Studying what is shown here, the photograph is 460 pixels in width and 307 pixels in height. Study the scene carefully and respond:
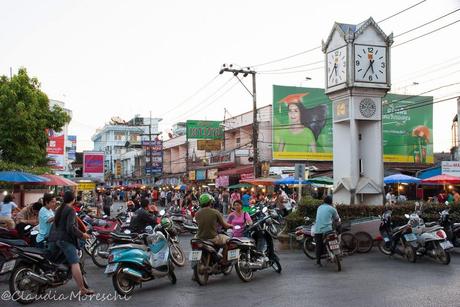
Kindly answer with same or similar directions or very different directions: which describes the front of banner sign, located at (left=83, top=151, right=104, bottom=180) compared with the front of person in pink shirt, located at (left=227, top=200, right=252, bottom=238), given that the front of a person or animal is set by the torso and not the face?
same or similar directions

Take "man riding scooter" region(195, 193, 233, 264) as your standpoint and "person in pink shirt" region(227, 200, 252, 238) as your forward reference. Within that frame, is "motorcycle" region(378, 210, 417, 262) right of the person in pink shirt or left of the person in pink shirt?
right

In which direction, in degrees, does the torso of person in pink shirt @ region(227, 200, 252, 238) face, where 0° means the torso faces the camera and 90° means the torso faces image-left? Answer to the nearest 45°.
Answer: approximately 0°

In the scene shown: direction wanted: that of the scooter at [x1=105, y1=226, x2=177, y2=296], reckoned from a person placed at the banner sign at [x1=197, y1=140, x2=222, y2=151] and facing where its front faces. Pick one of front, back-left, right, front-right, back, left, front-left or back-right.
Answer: front

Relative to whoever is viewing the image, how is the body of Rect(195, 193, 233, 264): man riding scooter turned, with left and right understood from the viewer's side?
facing away from the viewer and to the right of the viewer

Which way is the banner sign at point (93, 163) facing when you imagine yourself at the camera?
facing the viewer

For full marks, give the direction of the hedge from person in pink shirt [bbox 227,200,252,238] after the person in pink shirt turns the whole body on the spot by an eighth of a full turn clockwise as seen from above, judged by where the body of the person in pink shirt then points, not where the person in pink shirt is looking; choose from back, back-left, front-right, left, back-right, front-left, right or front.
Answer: back

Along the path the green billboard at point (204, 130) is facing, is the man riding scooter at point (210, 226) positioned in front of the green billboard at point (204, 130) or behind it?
in front

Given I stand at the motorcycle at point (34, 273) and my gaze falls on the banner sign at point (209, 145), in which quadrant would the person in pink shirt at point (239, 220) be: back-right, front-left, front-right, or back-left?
front-right
